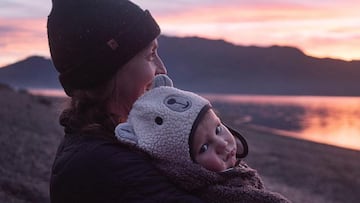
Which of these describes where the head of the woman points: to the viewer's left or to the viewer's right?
to the viewer's right

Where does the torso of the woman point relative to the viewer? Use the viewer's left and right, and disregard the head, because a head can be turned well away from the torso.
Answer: facing to the right of the viewer
